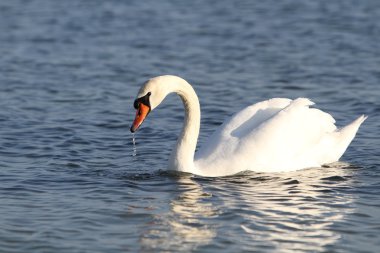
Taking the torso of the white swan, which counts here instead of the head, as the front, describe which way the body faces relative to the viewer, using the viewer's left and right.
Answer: facing to the left of the viewer
